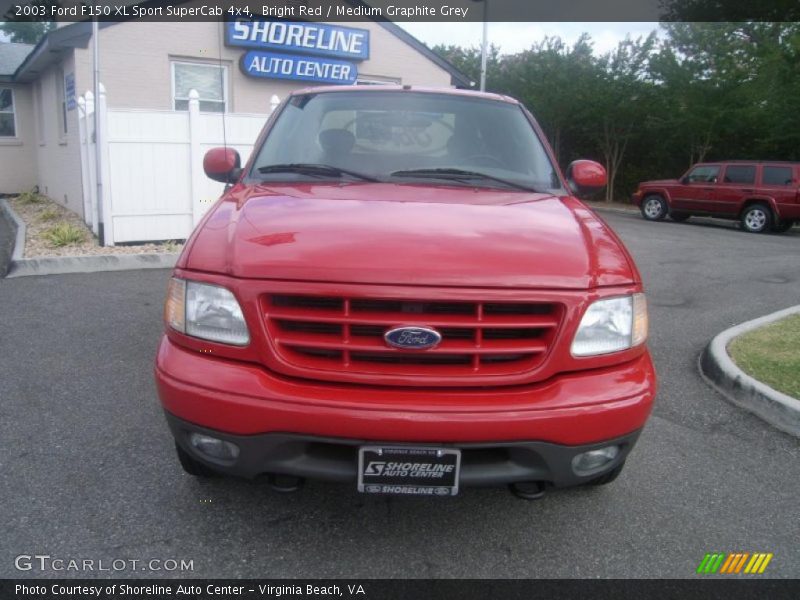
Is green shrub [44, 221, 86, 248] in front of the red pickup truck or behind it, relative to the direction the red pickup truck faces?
behind

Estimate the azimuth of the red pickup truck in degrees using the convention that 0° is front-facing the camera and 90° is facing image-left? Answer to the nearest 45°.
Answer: approximately 0°

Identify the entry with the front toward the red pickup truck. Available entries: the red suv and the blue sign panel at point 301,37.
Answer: the blue sign panel

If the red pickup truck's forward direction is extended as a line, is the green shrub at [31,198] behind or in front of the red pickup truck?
behind

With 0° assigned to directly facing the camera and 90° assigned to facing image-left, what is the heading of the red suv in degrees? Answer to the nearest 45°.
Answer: approximately 135°

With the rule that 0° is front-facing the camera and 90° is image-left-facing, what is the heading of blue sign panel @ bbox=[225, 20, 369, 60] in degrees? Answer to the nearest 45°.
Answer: approximately 0°

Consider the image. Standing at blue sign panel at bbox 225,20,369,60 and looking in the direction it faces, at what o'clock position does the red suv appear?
The red suv is roughly at 9 o'clock from the blue sign panel.

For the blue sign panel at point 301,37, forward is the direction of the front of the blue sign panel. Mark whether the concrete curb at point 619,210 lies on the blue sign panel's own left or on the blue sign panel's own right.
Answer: on the blue sign panel's own left
